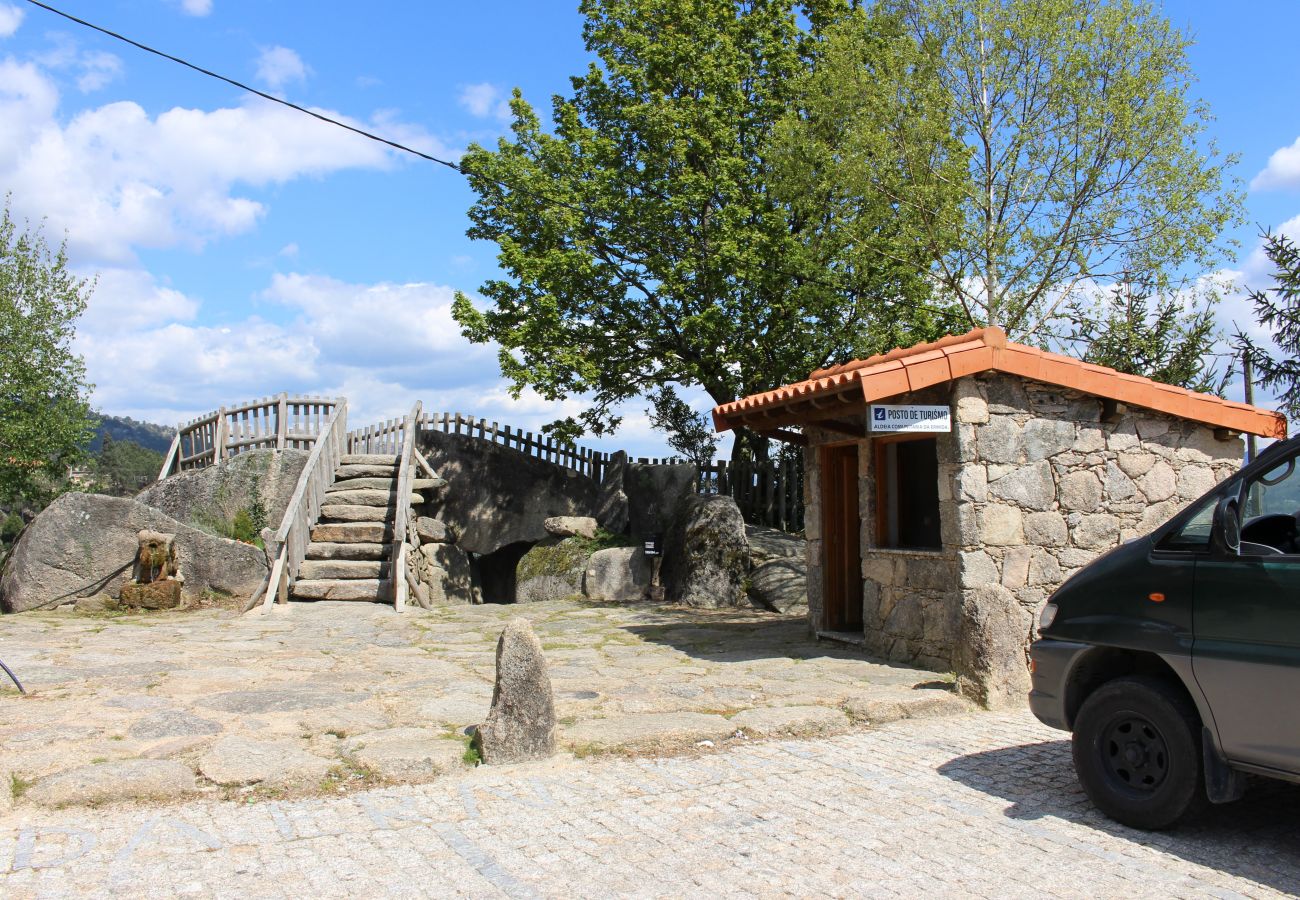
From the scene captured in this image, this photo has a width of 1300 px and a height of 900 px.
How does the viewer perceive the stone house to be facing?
facing the viewer and to the left of the viewer

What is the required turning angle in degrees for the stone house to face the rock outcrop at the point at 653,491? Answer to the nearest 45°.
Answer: approximately 90° to its right

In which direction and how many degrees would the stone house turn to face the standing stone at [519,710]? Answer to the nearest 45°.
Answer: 0° — it already faces it

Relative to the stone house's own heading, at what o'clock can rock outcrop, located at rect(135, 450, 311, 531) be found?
The rock outcrop is roughly at 2 o'clock from the stone house.

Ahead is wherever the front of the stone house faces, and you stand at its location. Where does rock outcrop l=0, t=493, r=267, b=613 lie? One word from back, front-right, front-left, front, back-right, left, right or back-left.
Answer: front-right

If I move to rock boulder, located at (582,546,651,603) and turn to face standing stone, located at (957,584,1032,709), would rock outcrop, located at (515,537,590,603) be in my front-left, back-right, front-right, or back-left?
back-right

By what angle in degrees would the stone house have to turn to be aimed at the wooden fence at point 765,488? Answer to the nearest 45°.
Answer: approximately 90° to its right

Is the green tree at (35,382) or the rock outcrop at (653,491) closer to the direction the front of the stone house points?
the green tree

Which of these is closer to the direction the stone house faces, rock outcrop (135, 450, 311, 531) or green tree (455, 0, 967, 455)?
the rock outcrop

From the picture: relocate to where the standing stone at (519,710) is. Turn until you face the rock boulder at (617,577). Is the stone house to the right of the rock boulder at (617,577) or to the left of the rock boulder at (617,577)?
right
